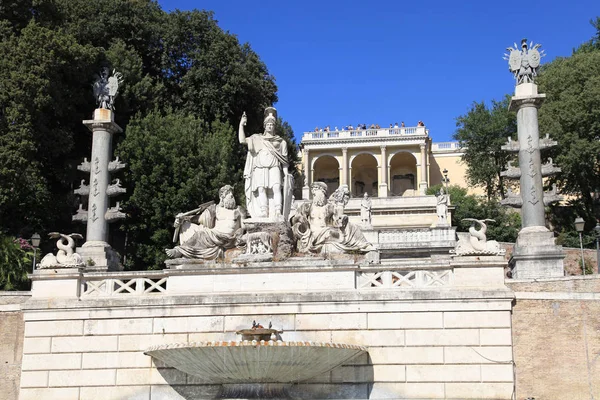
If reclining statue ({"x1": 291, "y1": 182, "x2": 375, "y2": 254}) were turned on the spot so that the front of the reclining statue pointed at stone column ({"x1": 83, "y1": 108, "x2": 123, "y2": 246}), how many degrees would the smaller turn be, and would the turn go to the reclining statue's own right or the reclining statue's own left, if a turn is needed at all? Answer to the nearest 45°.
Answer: approximately 135° to the reclining statue's own right

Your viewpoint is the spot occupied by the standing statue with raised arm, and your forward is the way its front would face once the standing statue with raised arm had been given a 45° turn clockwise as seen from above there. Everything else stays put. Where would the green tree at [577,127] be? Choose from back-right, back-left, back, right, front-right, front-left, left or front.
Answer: back

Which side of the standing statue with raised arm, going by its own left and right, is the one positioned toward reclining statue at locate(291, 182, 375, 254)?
left

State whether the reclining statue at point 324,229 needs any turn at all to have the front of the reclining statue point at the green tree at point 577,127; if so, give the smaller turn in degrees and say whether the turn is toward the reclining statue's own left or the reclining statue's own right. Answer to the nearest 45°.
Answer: approximately 135° to the reclining statue's own left

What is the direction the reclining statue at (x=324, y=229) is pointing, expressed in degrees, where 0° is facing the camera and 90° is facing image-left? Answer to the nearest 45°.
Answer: approximately 0°

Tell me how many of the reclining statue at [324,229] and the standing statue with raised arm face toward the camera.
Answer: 2

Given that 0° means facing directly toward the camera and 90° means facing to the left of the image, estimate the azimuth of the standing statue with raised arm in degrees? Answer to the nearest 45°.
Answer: approximately 0°

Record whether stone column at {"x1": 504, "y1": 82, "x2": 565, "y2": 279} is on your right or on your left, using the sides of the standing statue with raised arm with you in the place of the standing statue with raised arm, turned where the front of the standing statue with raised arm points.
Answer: on your left

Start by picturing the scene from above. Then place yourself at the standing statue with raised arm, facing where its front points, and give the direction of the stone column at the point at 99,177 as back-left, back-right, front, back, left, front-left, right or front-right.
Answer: back-right

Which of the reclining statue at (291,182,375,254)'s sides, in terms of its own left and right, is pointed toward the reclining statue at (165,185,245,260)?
right
